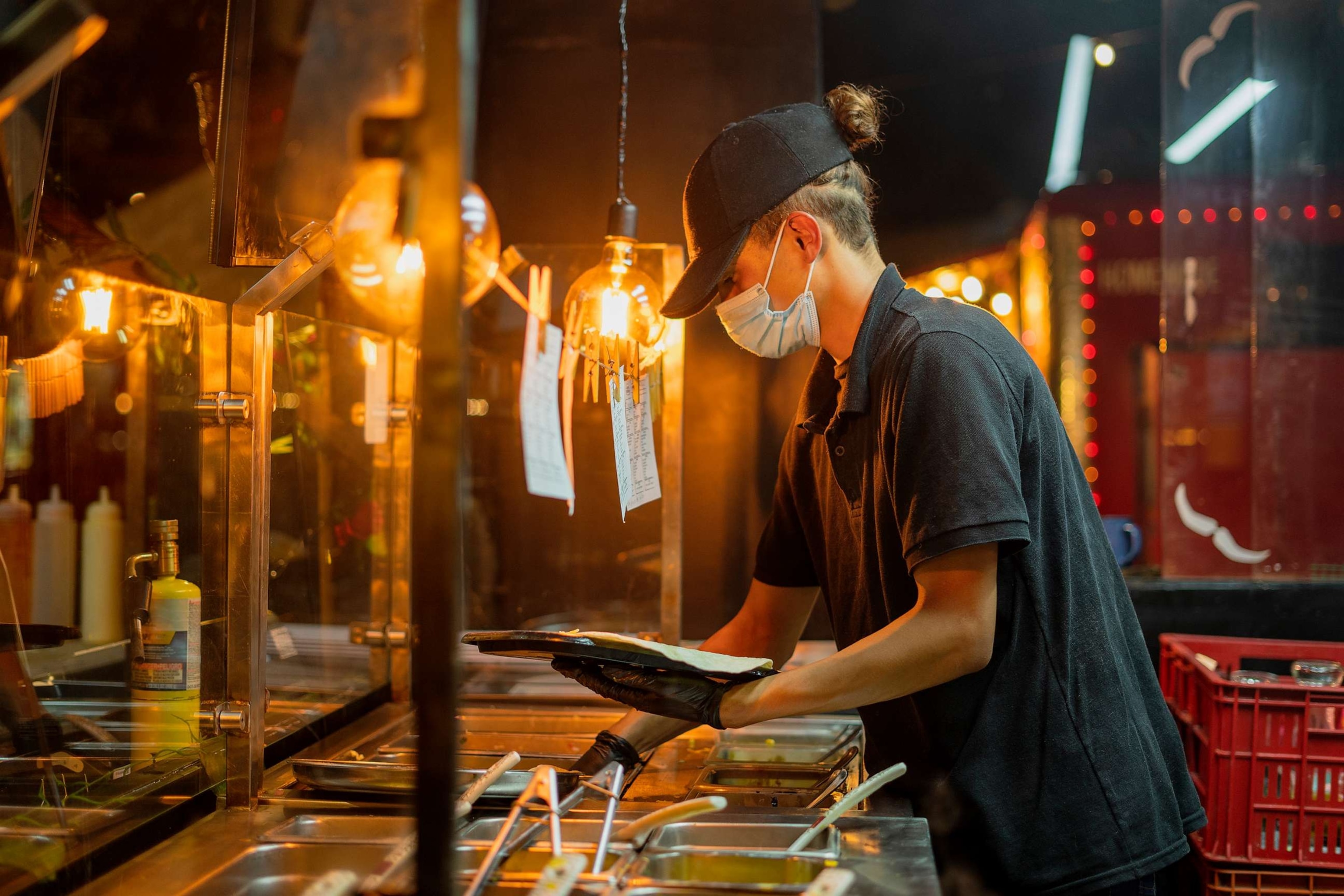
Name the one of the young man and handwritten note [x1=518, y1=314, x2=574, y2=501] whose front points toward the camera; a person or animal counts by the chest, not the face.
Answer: the handwritten note

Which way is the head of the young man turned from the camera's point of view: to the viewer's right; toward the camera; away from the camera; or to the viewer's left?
to the viewer's left

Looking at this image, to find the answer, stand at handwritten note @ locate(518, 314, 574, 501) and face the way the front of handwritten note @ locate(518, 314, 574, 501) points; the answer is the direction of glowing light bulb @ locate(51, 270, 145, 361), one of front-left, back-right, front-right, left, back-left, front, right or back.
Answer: front-right

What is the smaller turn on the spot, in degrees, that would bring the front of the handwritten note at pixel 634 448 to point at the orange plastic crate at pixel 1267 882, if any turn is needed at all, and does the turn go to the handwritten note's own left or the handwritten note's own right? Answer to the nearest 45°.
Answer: approximately 90° to the handwritten note's own left

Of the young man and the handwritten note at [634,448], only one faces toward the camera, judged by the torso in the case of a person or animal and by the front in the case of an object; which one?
the handwritten note

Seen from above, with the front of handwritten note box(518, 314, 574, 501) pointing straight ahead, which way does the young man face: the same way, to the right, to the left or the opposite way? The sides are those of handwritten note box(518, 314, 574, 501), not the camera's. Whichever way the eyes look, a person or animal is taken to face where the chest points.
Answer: to the right

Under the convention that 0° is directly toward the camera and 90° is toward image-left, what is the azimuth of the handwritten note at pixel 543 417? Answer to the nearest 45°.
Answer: approximately 0°

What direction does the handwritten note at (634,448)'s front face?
toward the camera

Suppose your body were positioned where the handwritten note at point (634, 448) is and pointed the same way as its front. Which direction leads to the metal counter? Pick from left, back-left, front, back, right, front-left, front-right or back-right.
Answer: front

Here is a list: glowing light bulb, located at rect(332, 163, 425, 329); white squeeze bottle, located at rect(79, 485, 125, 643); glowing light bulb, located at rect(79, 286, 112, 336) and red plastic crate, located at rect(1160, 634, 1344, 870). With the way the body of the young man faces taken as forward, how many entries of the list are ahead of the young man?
3

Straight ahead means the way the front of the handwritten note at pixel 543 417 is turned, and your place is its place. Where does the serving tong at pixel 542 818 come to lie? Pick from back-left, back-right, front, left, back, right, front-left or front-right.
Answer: front

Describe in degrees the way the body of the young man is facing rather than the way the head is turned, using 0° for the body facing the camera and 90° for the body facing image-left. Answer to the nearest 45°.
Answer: approximately 90°

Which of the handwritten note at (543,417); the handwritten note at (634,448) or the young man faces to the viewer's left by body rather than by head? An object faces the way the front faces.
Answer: the young man
